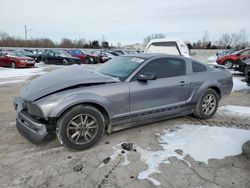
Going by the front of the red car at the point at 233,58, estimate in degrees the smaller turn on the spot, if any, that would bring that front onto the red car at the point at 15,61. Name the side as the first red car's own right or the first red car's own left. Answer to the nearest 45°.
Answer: approximately 45° to the first red car's own right

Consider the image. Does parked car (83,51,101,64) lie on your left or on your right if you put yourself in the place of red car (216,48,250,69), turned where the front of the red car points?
on your right

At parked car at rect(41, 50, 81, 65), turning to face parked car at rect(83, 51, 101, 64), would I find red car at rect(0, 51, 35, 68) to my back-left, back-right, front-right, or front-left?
back-right

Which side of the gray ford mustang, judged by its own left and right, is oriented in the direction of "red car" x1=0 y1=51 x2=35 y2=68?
right

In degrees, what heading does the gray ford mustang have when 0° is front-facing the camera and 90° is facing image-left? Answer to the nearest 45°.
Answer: approximately 45°

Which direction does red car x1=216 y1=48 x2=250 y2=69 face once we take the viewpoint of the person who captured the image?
facing the viewer and to the left of the viewer

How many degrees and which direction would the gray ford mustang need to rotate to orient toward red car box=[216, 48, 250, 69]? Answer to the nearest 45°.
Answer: approximately 180°

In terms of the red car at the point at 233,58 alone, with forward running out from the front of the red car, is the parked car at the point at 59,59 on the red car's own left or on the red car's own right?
on the red car's own right

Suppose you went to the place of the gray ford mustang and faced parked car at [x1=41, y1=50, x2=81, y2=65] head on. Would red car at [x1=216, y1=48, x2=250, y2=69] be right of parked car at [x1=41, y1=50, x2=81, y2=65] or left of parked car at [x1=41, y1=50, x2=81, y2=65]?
right

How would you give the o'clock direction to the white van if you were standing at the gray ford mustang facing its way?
The white van is roughly at 5 o'clock from the gray ford mustang.
